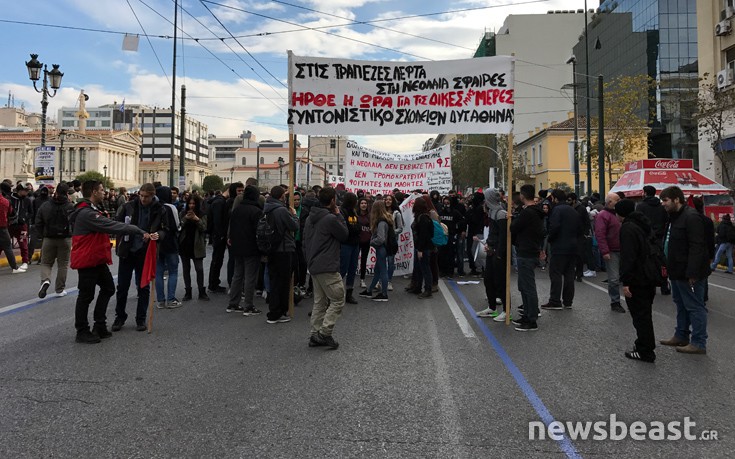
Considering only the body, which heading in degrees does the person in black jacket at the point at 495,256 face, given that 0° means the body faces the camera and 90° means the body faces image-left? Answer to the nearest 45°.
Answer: approximately 90°

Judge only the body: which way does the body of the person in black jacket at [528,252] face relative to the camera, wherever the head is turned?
to the viewer's left

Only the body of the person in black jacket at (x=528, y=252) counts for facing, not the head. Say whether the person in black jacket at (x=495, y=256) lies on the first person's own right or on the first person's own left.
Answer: on the first person's own right

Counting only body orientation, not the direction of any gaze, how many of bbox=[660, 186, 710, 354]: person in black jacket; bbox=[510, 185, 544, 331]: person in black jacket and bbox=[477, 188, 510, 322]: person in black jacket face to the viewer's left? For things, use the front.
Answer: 3

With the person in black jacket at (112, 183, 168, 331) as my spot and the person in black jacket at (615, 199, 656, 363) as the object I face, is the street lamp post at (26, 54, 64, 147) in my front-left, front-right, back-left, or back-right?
back-left

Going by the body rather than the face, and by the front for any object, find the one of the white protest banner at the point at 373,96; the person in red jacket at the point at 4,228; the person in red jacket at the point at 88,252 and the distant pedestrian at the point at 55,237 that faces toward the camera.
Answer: the white protest banner

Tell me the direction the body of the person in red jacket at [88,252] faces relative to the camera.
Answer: to the viewer's right

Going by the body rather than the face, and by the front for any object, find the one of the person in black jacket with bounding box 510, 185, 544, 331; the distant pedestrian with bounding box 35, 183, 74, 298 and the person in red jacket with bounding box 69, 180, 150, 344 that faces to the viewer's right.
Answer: the person in red jacket
